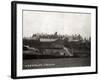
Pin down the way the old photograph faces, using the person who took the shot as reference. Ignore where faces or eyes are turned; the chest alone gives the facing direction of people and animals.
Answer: facing the viewer and to the right of the viewer
